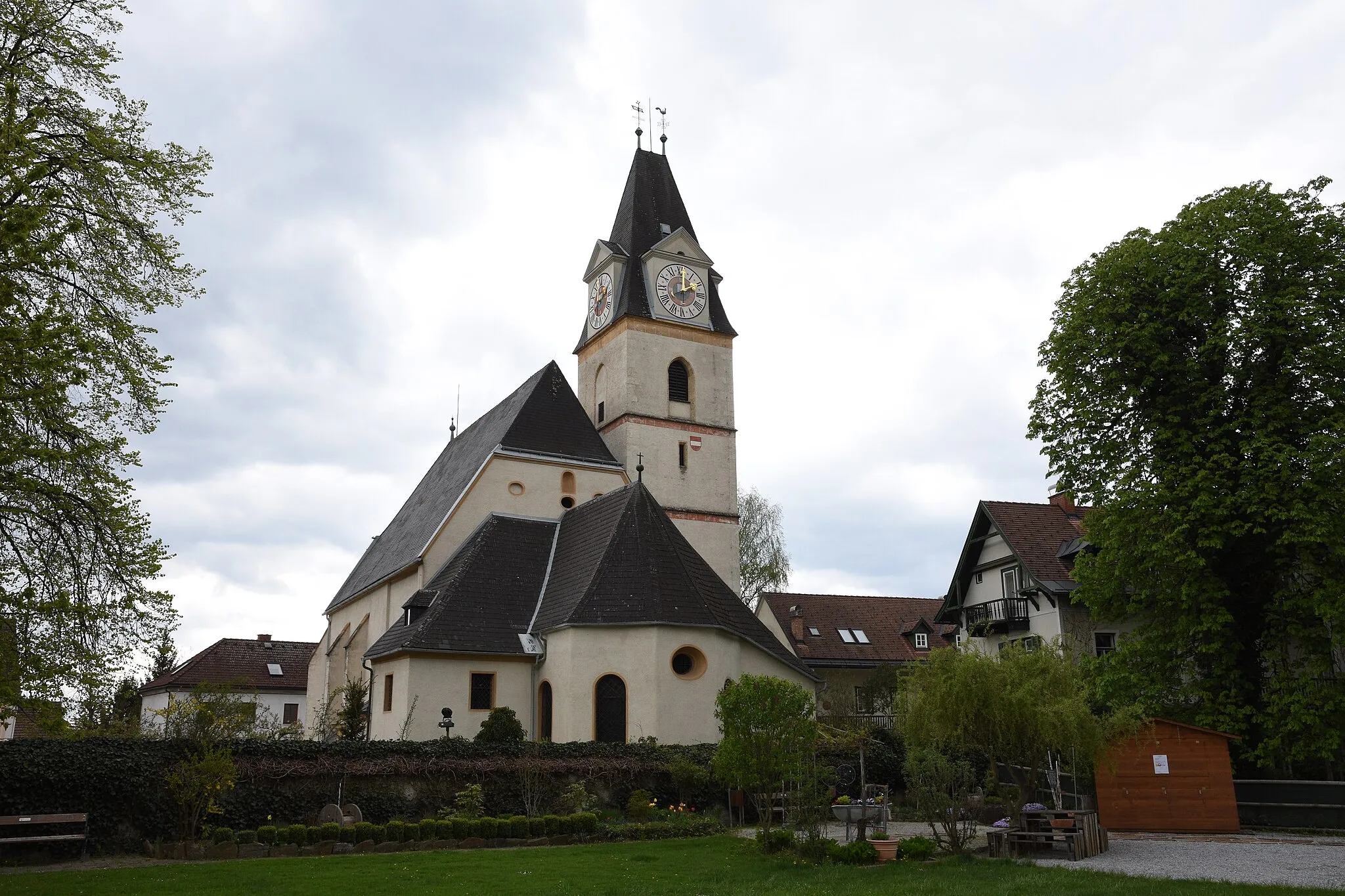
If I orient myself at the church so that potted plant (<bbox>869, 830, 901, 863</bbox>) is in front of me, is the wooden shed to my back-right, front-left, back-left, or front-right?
front-left

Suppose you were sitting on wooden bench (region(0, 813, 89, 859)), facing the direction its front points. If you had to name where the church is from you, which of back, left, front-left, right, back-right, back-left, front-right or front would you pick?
back-left

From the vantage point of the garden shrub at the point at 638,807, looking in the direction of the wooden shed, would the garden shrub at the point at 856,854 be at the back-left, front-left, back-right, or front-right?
front-right

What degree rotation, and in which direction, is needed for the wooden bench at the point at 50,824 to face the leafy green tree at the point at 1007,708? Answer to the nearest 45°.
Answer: approximately 45° to its left

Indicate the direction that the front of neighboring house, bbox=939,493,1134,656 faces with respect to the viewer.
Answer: facing the viewer and to the left of the viewer

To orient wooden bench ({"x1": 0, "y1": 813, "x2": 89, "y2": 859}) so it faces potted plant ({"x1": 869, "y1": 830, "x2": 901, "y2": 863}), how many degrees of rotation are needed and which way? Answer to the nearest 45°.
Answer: approximately 45° to its left

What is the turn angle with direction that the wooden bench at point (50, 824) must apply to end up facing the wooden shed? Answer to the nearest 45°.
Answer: approximately 90° to its left

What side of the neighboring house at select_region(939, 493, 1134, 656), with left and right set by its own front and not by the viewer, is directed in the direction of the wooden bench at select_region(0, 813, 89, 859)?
front

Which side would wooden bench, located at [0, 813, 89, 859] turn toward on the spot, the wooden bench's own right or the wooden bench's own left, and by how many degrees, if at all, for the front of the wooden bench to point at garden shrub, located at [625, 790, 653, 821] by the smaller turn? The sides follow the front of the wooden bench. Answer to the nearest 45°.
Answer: approximately 90° to the wooden bench's own left

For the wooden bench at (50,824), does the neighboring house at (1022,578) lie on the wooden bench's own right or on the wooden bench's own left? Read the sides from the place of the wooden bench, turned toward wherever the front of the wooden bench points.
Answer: on the wooden bench's own left

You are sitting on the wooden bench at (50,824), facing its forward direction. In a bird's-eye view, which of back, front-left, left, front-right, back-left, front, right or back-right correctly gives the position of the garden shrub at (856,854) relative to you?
front-left

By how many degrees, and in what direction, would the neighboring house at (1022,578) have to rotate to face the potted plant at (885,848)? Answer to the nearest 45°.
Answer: approximately 45° to its left

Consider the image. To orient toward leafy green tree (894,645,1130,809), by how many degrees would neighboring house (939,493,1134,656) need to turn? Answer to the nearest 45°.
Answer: approximately 45° to its left

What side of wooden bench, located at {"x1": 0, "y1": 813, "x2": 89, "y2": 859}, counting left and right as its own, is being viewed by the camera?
front

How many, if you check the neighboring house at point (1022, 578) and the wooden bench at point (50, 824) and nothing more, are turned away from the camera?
0
